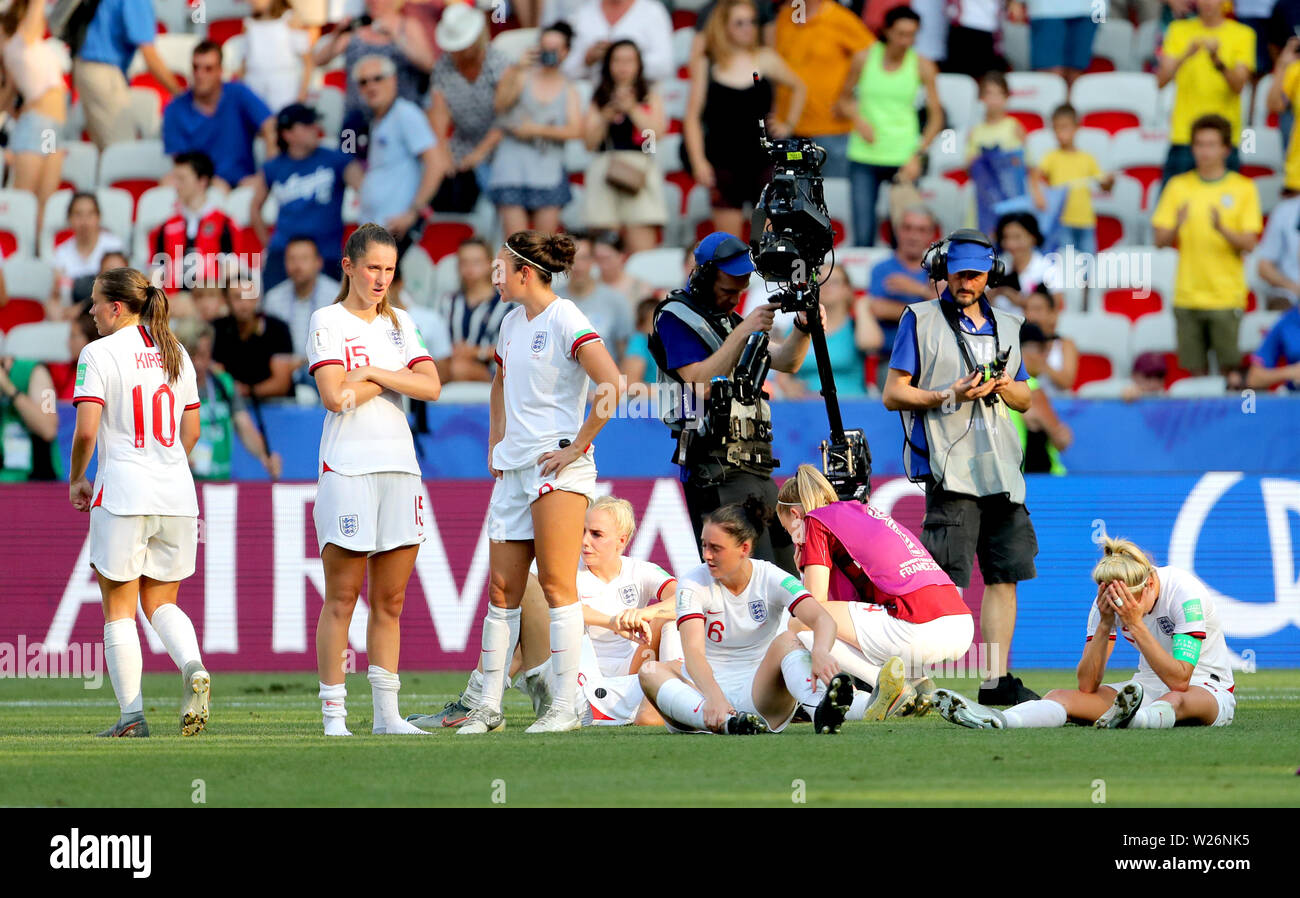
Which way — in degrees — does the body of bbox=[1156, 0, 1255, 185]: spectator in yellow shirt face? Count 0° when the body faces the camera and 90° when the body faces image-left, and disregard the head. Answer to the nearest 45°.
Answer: approximately 0°

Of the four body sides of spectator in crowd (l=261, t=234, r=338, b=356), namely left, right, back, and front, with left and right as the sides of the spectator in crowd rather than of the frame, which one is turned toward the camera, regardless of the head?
front

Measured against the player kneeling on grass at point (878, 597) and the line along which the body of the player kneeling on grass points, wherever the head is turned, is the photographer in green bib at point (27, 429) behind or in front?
in front

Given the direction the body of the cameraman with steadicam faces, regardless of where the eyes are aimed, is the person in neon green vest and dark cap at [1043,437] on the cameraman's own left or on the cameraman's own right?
on the cameraman's own left

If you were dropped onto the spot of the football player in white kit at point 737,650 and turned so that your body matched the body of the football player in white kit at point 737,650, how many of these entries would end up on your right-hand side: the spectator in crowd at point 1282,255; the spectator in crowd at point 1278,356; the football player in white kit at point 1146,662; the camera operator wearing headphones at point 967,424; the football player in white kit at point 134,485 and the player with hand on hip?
2

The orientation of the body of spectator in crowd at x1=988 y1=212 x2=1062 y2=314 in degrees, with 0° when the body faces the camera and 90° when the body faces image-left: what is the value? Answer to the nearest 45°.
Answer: approximately 45°

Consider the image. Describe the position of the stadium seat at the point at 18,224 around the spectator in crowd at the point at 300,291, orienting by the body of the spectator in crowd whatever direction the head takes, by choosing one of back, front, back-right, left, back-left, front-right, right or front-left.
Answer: back-right

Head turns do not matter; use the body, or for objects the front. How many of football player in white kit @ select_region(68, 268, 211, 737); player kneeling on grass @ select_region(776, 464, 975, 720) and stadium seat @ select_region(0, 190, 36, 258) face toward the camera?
1

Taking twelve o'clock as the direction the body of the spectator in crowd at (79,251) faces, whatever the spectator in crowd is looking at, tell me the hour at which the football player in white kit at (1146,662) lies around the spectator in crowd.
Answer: The football player in white kit is roughly at 11 o'clock from the spectator in crowd.

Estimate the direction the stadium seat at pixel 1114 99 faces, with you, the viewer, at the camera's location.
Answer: facing the viewer

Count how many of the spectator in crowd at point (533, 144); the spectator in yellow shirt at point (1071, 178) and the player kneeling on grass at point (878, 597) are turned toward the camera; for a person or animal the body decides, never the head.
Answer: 2

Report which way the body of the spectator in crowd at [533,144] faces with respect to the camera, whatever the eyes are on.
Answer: toward the camera

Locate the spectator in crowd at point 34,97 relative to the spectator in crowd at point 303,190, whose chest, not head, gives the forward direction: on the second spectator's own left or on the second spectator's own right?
on the second spectator's own right

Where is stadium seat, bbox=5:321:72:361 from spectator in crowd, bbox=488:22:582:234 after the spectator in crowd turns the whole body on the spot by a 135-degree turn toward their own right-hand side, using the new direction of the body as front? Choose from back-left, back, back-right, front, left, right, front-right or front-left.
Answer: front-left

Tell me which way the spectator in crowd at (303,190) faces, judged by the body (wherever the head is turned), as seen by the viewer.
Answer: toward the camera
